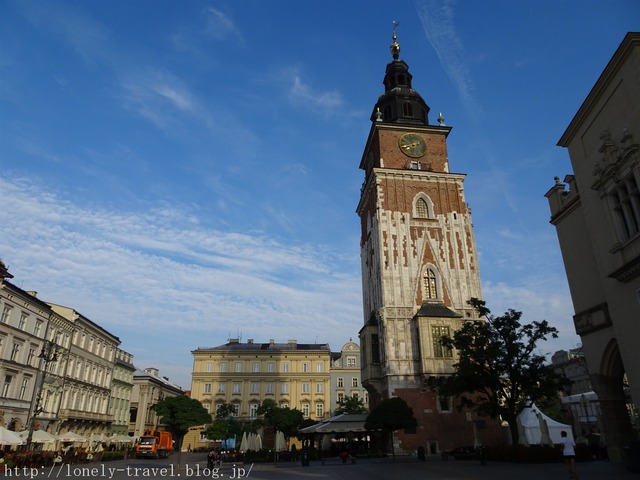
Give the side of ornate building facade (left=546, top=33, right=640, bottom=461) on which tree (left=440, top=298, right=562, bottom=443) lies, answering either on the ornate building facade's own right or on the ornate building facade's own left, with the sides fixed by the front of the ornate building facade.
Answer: on the ornate building facade's own right

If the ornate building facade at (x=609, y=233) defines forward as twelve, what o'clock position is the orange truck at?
The orange truck is roughly at 2 o'clock from the ornate building facade.

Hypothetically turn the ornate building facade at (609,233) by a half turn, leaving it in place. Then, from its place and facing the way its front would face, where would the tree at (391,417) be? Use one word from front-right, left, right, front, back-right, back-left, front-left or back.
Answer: left

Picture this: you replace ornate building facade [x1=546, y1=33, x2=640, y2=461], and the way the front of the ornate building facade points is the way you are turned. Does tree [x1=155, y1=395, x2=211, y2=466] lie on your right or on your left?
on your right

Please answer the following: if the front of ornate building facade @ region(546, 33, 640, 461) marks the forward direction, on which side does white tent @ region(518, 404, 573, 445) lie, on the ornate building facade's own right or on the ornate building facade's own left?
on the ornate building facade's own right

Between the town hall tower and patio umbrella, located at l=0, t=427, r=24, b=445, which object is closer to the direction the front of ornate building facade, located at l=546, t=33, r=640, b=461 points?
the patio umbrella

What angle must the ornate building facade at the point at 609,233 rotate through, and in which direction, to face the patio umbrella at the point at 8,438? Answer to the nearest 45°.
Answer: approximately 45° to its right

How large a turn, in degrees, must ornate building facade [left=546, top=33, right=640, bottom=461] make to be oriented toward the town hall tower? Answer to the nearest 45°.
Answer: approximately 90° to its right

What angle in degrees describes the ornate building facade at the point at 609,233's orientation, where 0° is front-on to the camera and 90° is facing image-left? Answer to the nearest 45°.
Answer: approximately 45°
